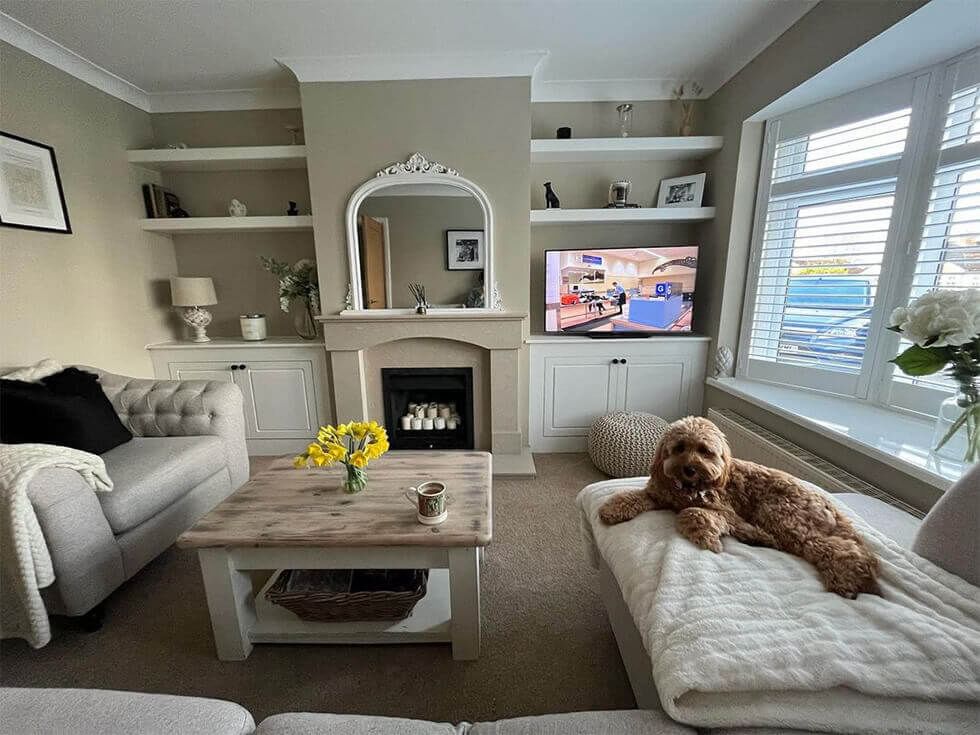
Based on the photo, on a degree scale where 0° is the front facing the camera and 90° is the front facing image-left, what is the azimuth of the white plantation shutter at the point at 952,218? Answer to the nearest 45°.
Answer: approximately 45°

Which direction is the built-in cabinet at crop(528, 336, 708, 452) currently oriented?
toward the camera

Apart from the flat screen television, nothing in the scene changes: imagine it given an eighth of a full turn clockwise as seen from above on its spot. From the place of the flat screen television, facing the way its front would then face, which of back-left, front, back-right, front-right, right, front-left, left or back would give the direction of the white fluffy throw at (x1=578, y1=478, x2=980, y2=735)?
front-left

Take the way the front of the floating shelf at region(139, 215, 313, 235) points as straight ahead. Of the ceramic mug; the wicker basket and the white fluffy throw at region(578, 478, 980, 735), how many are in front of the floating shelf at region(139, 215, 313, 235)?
3

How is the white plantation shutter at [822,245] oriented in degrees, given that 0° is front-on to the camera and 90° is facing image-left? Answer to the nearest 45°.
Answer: approximately 45°

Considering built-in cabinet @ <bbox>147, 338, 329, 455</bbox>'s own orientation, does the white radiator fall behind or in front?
in front

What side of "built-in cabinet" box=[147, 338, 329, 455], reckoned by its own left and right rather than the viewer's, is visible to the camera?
front

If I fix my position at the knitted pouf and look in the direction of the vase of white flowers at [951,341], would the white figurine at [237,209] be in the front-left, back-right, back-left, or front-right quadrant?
back-right

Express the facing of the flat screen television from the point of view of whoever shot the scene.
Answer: facing the viewer

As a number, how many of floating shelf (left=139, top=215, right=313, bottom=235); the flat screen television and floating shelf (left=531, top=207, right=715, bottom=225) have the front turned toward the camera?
3

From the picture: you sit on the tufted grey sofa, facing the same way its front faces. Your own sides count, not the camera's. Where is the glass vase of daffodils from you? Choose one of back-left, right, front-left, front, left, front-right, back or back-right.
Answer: front

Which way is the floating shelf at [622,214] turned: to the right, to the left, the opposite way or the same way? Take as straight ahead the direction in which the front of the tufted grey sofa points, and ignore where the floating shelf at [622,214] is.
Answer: to the right
